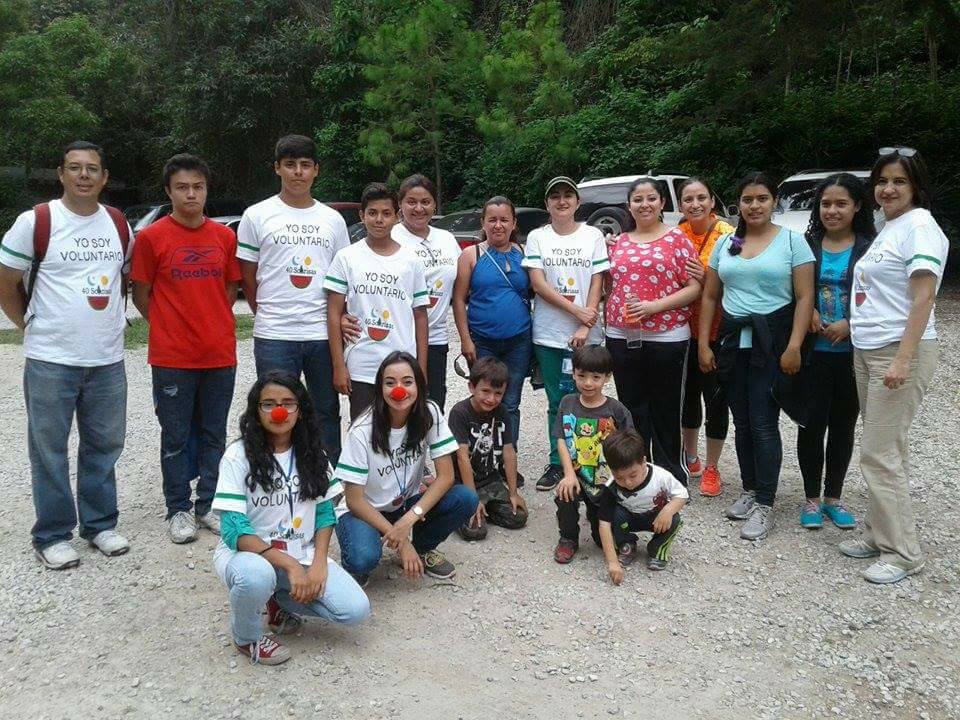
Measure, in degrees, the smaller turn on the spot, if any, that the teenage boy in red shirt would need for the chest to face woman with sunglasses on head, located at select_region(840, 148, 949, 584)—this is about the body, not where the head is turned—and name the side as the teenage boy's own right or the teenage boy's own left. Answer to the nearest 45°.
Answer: approximately 45° to the teenage boy's own left

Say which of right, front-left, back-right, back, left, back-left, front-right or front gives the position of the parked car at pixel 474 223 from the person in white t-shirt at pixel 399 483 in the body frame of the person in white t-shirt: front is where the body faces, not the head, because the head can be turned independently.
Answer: back

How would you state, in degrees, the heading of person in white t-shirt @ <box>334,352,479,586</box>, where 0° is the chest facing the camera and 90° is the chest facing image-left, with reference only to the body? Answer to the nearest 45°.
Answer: approximately 0°

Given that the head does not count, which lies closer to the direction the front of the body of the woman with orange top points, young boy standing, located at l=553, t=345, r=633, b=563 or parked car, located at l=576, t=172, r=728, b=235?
the young boy standing

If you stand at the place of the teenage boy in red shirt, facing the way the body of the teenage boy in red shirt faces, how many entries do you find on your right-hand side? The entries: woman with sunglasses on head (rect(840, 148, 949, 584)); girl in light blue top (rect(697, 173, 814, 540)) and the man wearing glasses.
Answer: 1

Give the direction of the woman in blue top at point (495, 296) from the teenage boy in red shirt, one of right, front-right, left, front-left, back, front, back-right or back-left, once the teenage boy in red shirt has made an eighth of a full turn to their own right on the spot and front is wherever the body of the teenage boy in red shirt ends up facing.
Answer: back-left

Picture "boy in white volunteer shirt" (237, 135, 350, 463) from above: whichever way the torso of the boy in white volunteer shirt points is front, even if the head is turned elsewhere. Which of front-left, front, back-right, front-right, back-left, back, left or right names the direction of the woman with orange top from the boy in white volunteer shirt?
left
